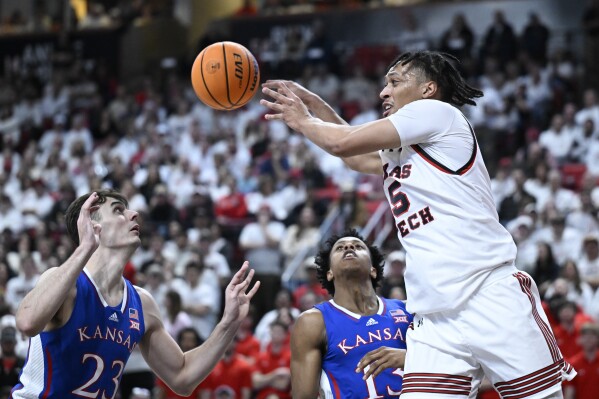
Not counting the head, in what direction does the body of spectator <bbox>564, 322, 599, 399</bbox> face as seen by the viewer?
toward the camera

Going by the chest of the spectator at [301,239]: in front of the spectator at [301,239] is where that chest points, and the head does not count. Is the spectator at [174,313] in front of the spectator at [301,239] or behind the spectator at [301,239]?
in front

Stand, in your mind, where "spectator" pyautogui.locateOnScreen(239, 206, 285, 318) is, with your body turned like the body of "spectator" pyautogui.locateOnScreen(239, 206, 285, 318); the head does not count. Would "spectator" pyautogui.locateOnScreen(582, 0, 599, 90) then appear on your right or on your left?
on your left

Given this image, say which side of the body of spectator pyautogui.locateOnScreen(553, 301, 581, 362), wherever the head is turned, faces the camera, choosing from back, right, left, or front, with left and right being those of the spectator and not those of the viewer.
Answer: front

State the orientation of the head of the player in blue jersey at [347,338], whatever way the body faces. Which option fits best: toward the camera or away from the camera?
toward the camera

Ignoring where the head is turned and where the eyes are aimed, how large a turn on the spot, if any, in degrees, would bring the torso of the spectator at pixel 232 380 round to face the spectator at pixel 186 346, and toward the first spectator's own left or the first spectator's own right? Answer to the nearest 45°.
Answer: approximately 90° to the first spectator's own right

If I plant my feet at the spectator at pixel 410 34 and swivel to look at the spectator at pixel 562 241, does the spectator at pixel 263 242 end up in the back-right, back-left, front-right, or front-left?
front-right

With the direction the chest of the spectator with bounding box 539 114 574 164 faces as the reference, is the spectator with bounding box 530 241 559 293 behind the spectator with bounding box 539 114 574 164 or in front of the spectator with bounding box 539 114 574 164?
in front

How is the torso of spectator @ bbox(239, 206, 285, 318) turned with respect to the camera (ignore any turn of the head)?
toward the camera

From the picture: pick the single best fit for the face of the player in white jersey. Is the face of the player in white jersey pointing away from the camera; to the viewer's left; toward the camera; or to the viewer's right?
to the viewer's left

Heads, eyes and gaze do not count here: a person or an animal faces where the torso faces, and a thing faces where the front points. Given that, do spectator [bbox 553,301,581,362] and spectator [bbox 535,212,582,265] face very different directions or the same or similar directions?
same or similar directions

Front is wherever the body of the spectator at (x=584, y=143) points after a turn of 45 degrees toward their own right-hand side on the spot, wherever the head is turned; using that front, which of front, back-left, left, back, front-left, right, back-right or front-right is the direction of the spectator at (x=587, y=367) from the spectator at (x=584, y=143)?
front-left

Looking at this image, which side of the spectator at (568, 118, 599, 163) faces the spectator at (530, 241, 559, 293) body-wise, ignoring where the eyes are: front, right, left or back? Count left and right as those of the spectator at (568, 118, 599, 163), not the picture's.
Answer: front
